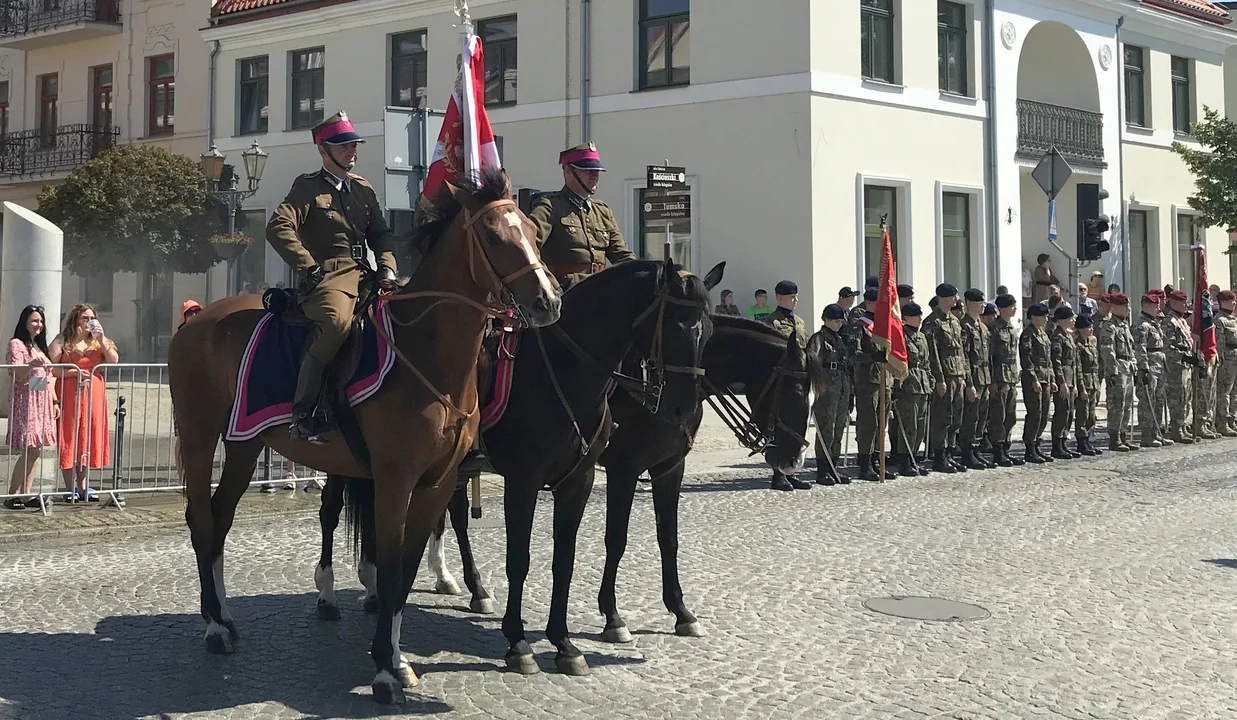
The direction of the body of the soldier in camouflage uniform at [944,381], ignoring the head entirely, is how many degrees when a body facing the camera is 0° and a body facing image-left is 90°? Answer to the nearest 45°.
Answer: approximately 315°

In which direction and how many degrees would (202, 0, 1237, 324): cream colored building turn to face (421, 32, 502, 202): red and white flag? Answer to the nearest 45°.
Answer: approximately 45° to its right

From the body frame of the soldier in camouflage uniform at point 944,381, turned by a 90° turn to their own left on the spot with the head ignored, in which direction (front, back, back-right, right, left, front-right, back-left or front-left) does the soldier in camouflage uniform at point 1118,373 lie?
front

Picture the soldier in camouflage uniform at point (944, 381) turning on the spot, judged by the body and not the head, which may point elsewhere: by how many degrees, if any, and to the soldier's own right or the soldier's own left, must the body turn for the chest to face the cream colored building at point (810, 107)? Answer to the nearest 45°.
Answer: approximately 135° to the soldier's own left

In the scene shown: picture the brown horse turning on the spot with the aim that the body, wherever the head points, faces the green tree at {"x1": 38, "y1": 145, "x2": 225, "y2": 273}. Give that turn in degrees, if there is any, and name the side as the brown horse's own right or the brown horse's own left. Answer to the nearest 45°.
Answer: approximately 135° to the brown horse's own left

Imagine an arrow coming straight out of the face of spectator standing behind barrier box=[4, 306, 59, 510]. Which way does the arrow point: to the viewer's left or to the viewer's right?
to the viewer's right

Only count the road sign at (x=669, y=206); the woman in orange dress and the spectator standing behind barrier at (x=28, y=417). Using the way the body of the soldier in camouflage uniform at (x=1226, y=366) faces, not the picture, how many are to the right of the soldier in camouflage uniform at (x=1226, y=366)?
3
